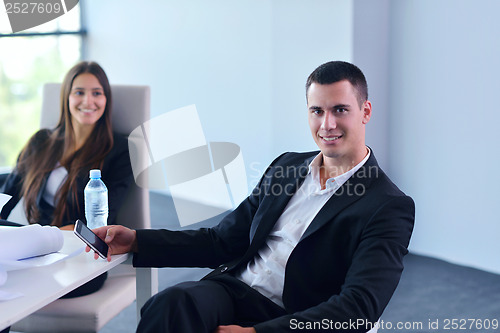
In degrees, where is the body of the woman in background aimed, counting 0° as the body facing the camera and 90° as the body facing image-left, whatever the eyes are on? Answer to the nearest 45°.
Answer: approximately 45°

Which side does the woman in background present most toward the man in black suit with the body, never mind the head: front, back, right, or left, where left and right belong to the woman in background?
left

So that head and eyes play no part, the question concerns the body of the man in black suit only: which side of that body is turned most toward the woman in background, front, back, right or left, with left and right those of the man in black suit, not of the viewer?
right

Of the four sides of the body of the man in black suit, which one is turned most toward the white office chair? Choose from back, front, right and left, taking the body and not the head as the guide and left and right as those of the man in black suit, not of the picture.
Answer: right

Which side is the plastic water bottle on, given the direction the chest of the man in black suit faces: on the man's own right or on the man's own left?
on the man's own right

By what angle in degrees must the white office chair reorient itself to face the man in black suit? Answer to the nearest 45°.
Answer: approximately 90° to its left

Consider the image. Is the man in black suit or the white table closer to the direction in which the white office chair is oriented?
the white table

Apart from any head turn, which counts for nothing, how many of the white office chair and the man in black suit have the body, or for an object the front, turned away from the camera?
0

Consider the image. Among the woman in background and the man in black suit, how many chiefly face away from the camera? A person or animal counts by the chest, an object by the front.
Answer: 0

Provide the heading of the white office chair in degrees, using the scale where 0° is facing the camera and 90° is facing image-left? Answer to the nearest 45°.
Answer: approximately 45°
